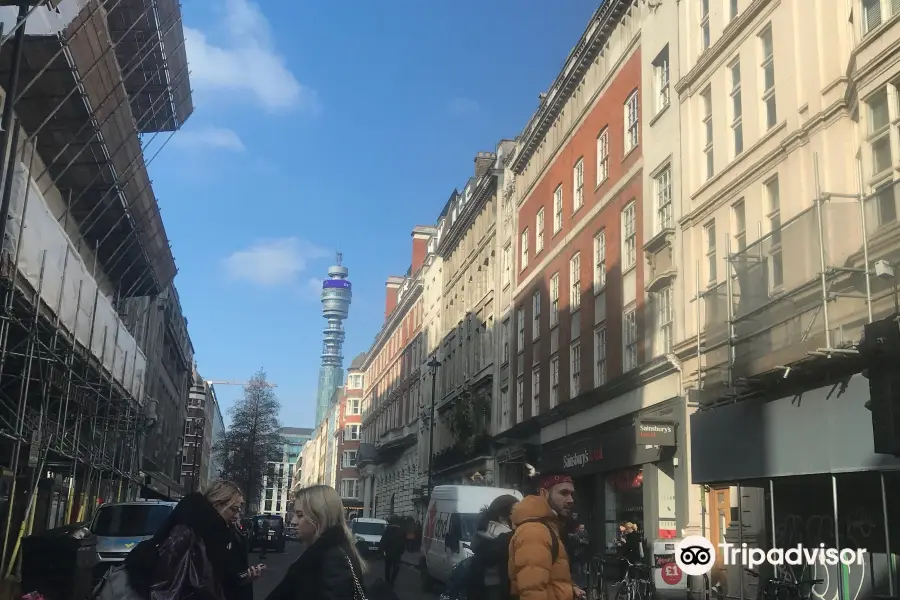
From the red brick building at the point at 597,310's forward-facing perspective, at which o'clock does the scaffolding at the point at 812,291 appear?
The scaffolding is roughly at 10 o'clock from the red brick building.

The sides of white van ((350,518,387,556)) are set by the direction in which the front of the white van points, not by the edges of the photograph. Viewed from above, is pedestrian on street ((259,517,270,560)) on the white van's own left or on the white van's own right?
on the white van's own right

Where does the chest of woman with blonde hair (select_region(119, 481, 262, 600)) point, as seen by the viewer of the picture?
to the viewer's right

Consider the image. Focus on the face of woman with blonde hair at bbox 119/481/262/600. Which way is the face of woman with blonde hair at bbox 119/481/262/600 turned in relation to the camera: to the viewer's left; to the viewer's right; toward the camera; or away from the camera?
to the viewer's right

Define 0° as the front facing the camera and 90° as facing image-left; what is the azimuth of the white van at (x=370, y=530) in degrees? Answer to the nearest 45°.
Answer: approximately 0°

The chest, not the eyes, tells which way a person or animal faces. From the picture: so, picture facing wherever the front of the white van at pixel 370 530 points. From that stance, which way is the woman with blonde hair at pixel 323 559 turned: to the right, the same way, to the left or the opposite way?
to the right

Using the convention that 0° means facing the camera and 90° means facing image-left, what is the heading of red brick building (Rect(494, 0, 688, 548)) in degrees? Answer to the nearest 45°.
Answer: approximately 45°

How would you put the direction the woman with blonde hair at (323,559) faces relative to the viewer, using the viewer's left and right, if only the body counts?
facing to the left of the viewer

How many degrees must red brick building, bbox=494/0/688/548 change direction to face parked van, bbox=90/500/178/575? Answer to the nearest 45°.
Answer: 0° — it already faces it

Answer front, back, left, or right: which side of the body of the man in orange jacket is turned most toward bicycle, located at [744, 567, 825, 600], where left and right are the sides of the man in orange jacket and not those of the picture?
left
